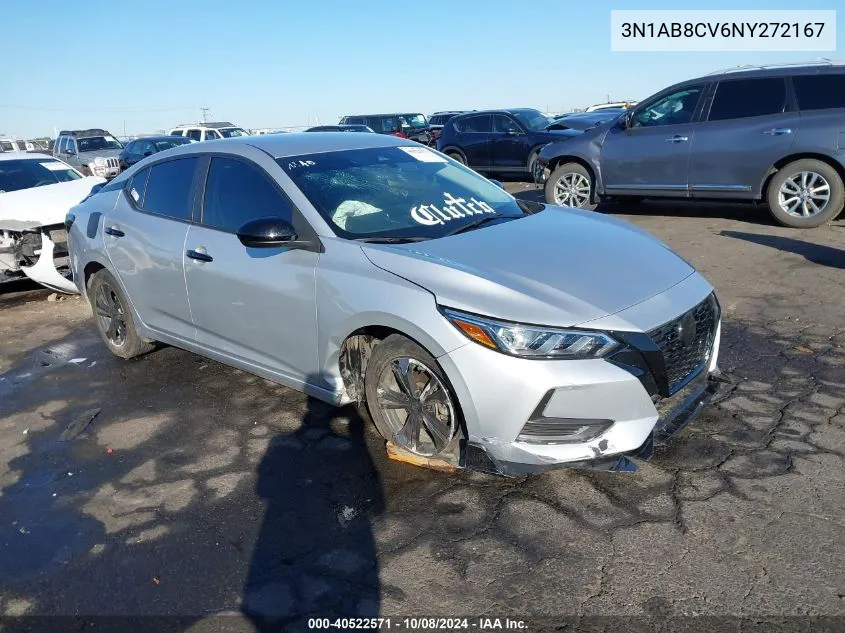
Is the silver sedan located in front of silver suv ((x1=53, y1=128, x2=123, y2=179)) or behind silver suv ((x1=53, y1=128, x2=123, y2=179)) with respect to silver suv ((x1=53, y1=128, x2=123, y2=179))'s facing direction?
in front

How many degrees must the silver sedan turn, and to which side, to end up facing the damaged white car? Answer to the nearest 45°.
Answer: approximately 180°

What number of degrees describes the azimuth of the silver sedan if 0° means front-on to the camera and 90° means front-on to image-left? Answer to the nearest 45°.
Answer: approximately 315°

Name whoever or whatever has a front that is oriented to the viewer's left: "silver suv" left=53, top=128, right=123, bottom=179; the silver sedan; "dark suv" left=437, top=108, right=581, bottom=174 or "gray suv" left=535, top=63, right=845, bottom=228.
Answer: the gray suv

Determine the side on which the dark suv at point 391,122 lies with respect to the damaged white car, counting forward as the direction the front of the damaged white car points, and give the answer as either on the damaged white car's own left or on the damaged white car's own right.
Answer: on the damaged white car's own left

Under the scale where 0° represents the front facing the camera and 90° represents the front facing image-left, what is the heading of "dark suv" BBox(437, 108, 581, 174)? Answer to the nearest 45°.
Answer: approximately 315°

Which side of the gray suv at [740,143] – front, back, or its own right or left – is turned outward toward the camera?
left

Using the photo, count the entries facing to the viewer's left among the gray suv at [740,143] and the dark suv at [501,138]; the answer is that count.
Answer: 1

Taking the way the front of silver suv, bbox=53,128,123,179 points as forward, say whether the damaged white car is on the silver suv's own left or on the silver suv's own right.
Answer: on the silver suv's own right

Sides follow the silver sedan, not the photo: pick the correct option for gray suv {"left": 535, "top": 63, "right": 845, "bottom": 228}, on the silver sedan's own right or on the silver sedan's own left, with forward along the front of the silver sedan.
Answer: on the silver sedan's own left
